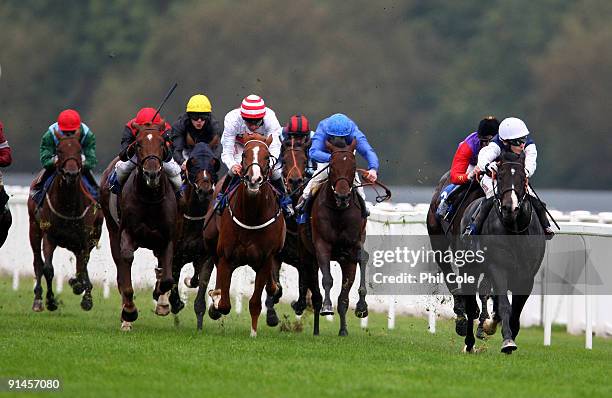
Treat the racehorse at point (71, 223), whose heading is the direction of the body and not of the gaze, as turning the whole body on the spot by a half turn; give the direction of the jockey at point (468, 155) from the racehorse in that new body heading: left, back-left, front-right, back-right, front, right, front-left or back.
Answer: back-right

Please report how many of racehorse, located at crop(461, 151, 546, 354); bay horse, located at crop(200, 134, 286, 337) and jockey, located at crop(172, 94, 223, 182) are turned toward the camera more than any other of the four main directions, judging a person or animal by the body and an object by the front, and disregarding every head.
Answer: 3

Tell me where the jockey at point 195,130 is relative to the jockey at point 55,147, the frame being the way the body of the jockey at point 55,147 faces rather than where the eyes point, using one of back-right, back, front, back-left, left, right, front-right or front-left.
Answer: front-left

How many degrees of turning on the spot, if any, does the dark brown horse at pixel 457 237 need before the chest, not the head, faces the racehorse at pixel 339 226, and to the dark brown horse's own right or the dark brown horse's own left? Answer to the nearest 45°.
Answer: approximately 135° to the dark brown horse's own right

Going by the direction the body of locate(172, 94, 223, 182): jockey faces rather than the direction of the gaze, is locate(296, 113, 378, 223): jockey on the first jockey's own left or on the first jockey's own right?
on the first jockey's own left

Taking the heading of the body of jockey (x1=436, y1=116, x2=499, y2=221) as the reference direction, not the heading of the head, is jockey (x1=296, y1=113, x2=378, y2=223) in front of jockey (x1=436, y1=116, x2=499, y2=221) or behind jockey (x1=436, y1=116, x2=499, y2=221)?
behind

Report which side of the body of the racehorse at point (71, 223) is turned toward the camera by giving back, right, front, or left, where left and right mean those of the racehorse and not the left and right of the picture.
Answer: front

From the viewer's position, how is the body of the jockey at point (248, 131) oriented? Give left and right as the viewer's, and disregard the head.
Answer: facing the viewer

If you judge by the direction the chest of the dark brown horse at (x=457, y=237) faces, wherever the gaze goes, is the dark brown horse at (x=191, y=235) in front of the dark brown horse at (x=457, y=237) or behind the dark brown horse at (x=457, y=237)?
behind
